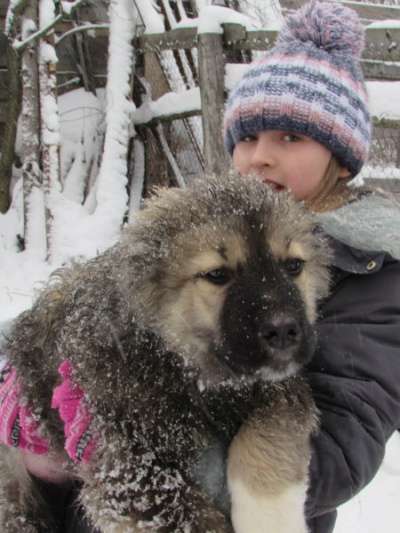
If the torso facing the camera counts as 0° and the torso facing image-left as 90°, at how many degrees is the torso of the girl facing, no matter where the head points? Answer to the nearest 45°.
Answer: approximately 45°

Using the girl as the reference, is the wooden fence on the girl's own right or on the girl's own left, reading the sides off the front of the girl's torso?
on the girl's own right

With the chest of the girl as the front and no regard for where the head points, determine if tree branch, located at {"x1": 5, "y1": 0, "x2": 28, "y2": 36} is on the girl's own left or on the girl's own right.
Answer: on the girl's own right

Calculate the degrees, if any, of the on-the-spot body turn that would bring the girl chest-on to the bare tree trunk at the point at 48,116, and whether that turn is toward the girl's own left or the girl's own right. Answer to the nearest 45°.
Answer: approximately 90° to the girl's own right

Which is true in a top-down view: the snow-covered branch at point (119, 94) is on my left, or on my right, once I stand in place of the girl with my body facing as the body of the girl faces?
on my right

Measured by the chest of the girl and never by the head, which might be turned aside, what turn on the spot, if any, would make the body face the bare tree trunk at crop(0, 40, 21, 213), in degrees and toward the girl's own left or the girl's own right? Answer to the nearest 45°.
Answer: approximately 90° to the girl's own right

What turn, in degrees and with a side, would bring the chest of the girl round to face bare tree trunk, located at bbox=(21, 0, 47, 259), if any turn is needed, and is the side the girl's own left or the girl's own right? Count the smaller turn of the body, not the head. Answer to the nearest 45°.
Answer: approximately 90° to the girl's own right

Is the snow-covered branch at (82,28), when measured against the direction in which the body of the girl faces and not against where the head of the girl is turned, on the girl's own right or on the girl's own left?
on the girl's own right
